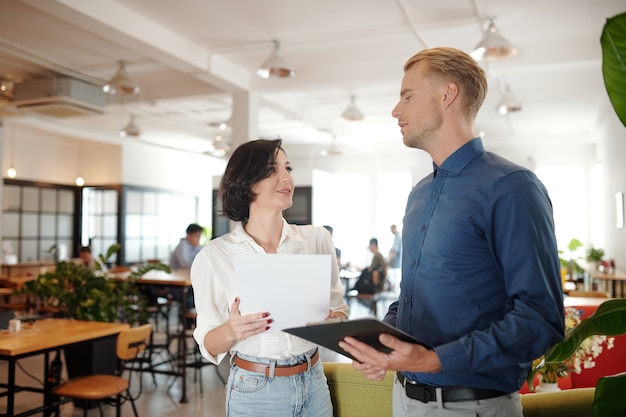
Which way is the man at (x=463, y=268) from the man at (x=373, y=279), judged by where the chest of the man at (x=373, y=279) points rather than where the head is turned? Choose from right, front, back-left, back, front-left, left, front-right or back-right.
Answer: left

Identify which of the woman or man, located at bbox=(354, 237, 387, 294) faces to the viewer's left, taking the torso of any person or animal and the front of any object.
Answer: the man

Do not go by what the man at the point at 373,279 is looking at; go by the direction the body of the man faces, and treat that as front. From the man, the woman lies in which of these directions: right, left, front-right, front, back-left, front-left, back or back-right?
left

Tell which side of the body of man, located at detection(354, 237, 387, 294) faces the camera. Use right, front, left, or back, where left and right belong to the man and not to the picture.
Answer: left

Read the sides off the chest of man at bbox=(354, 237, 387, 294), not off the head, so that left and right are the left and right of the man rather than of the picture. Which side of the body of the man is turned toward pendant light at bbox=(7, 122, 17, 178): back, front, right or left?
front

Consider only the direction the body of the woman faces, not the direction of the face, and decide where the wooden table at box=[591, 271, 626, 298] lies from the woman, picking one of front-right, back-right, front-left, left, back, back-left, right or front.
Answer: left

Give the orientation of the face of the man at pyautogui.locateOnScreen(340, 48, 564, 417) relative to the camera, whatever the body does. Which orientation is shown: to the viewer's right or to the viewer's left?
to the viewer's left

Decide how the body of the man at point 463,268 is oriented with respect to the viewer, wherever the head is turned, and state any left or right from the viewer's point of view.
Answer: facing the viewer and to the left of the viewer

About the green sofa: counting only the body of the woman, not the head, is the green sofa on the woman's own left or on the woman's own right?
on the woman's own left

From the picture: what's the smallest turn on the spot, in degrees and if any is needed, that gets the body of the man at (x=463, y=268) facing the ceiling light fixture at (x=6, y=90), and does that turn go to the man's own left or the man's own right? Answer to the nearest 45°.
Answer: approximately 90° to the man's own right

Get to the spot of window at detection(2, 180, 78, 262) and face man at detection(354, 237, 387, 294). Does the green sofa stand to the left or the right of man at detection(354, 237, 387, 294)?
right

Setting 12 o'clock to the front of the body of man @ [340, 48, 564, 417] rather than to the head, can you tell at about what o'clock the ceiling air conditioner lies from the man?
The ceiling air conditioner is roughly at 3 o'clock from the man.

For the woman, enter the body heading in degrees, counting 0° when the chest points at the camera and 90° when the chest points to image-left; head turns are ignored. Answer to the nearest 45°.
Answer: approximately 315°

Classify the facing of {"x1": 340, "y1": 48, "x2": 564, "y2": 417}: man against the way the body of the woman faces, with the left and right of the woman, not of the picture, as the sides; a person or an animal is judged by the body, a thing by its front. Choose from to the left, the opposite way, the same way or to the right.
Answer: to the right

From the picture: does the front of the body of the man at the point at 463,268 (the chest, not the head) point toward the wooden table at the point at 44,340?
no

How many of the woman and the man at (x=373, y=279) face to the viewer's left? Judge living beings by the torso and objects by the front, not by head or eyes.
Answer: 1

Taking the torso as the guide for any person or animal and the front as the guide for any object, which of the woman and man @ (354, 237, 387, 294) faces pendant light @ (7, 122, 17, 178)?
the man

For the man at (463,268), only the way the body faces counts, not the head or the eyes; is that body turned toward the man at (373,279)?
no
